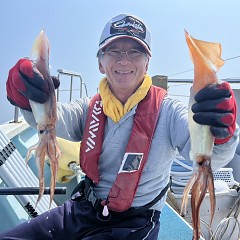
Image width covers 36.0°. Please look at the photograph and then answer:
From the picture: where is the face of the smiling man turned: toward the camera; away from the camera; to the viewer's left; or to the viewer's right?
toward the camera

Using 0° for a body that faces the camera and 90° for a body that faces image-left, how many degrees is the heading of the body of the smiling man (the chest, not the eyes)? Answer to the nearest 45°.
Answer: approximately 0°
